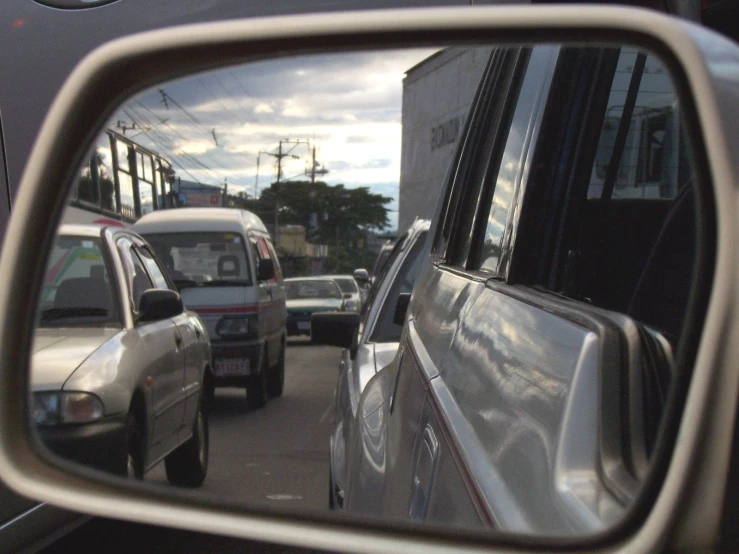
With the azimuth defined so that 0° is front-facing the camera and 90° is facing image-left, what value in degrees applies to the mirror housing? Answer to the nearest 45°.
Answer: approximately 0°
